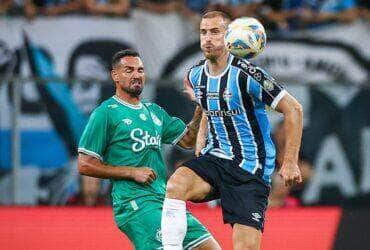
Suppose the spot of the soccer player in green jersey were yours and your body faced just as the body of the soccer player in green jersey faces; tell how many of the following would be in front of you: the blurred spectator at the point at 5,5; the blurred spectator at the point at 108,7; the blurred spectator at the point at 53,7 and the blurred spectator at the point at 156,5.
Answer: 0

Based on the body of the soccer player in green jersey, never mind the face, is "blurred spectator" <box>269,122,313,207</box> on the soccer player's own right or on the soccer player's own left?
on the soccer player's own left

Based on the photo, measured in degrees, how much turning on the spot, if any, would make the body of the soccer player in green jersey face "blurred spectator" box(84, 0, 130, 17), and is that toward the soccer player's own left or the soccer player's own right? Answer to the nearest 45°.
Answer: approximately 135° to the soccer player's own left

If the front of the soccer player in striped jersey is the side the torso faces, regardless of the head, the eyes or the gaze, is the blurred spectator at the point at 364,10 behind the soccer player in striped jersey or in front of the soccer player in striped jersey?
behind

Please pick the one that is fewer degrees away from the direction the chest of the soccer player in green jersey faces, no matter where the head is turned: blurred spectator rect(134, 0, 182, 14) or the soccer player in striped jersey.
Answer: the soccer player in striped jersey

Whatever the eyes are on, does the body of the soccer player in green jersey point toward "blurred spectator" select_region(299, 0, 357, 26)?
no

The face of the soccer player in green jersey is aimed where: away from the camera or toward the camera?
toward the camera

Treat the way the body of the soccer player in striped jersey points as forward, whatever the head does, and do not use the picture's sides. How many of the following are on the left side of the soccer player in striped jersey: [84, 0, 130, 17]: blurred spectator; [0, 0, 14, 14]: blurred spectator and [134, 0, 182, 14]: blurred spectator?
0

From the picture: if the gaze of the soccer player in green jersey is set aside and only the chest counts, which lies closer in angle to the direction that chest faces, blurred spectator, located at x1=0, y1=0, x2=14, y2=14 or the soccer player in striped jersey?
the soccer player in striped jersey

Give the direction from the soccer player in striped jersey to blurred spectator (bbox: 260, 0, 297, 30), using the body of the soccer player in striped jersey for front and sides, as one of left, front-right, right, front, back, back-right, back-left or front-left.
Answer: back-right

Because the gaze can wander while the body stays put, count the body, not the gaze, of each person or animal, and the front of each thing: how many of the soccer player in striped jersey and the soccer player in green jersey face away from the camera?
0

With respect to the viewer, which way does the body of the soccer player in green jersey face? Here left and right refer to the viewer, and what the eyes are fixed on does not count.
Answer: facing the viewer and to the right of the viewer

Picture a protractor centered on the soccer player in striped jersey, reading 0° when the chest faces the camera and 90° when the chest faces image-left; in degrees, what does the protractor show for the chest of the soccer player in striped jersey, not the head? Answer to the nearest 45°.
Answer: approximately 45°
